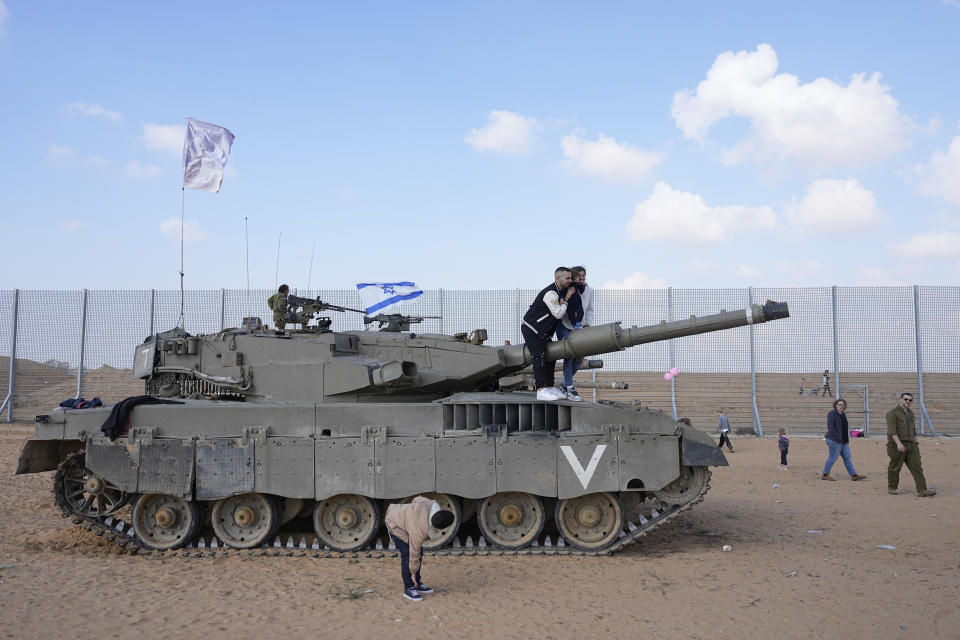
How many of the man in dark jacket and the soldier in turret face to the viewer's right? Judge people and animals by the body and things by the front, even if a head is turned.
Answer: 2

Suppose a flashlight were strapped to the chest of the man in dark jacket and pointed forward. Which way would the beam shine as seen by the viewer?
to the viewer's right

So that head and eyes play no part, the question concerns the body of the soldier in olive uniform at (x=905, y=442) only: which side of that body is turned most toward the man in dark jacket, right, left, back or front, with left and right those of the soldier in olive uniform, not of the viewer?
right

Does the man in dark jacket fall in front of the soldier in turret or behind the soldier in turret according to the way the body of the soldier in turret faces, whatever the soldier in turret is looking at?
in front

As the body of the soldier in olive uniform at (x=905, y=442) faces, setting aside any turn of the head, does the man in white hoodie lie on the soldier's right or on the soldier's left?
on the soldier's right

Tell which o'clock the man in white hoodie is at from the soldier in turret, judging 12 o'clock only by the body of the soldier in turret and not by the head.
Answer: The man in white hoodie is roughly at 1 o'clock from the soldier in turret.

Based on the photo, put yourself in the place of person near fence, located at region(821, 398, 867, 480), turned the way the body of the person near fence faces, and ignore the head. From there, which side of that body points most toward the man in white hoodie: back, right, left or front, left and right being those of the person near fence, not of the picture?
right

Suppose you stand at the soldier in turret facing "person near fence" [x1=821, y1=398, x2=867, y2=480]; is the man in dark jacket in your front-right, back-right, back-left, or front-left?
front-right

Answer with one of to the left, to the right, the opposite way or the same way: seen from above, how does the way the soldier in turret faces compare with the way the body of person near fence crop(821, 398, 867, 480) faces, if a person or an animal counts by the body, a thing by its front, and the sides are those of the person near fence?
to the left

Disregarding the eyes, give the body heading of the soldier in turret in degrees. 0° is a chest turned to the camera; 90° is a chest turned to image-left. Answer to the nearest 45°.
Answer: approximately 270°

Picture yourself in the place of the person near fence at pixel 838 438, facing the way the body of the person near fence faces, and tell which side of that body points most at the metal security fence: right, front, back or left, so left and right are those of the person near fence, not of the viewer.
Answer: back

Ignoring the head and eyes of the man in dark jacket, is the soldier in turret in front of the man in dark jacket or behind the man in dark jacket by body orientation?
behind

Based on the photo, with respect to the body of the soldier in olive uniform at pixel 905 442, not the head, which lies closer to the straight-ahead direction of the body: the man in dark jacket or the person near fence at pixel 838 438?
the man in dark jacket
